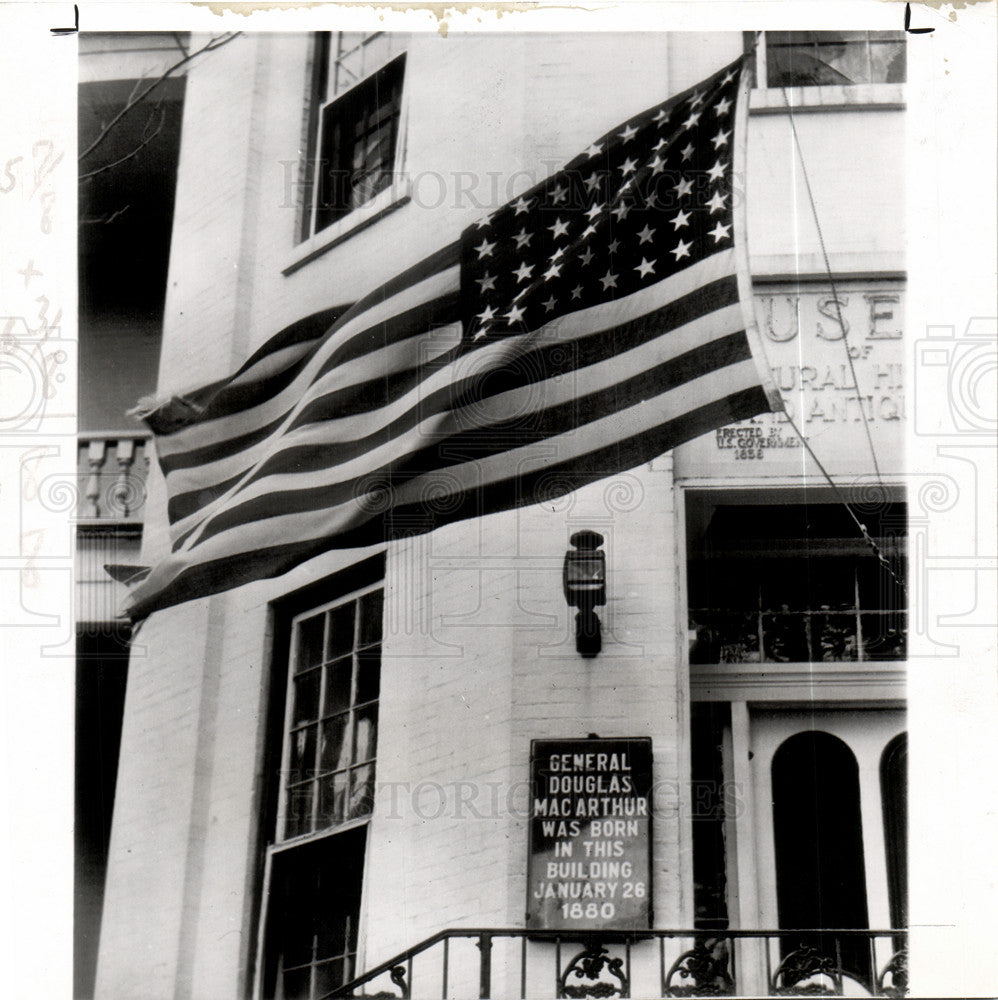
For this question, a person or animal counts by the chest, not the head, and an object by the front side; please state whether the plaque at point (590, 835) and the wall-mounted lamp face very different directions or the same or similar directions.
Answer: same or similar directions

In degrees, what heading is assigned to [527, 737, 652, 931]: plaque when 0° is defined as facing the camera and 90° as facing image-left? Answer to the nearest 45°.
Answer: approximately 0°

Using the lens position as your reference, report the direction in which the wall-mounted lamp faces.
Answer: facing the viewer

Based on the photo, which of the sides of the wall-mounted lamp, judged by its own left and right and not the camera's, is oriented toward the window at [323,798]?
right

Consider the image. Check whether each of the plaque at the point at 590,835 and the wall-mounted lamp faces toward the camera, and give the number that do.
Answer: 2
